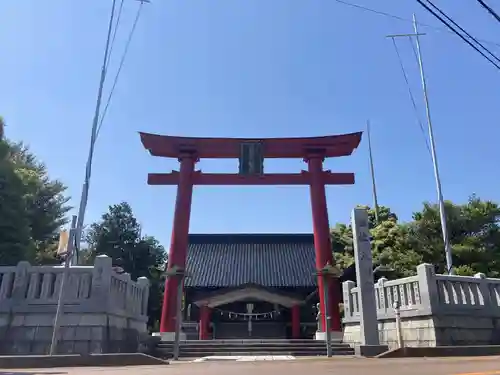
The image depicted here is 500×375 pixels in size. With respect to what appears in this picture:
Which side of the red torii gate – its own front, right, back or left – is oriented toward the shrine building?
back

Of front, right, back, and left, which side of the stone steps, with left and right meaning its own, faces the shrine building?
back

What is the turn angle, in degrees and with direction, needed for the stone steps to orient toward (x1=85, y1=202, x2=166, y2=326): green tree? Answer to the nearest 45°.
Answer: approximately 135° to its right

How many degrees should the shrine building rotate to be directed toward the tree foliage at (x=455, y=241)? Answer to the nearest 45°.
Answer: approximately 45° to its left

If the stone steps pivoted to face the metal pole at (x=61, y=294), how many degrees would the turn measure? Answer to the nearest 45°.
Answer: approximately 45° to its right

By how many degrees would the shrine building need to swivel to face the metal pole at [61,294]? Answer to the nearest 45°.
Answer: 0° — it already faces it

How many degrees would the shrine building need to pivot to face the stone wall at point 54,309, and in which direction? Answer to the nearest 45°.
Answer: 0° — it already faces it

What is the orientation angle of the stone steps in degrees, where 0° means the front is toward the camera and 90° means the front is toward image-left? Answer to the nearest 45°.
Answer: approximately 0°
